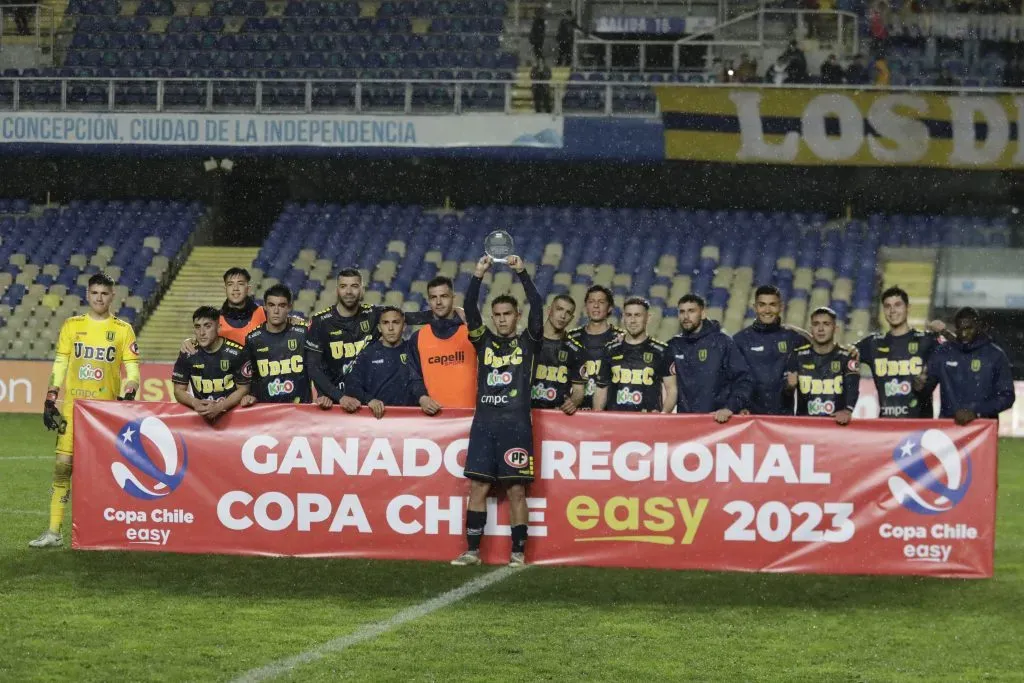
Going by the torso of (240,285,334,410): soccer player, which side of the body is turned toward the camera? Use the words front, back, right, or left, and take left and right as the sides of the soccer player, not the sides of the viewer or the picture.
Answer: front

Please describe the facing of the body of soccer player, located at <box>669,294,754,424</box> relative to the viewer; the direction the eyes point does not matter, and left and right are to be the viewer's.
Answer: facing the viewer and to the left of the viewer

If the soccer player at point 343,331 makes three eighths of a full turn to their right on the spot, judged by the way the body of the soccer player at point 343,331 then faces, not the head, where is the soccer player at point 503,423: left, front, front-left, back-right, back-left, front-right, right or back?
back

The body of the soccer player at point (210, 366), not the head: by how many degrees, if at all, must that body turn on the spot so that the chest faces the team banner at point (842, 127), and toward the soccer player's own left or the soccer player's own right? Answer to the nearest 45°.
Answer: approximately 135° to the soccer player's own left

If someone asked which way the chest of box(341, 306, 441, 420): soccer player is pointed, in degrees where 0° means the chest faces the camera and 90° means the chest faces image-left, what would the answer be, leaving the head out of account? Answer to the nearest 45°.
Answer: approximately 0°

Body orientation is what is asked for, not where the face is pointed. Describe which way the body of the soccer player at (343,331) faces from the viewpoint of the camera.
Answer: toward the camera

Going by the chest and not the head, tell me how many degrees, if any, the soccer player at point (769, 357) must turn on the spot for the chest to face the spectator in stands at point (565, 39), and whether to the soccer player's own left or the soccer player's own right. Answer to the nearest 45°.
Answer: approximately 180°

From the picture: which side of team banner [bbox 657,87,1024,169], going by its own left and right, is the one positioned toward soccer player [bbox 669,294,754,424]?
front

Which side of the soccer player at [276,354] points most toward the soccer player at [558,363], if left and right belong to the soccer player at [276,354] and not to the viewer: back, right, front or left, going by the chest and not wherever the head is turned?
left

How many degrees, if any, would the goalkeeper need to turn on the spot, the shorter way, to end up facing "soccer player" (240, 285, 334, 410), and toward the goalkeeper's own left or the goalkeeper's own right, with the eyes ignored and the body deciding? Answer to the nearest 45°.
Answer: approximately 45° to the goalkeeper's own left

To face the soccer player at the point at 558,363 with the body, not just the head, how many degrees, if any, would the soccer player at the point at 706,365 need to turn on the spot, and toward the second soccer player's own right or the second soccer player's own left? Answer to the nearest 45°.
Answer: approximately 45° to the second soccer player's own right

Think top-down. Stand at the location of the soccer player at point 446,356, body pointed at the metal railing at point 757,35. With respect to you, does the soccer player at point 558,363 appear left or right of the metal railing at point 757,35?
right

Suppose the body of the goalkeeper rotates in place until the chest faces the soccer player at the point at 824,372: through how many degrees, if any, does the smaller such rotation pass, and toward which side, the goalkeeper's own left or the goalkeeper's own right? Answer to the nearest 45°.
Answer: approximately 90° to the goalkeeper's own left

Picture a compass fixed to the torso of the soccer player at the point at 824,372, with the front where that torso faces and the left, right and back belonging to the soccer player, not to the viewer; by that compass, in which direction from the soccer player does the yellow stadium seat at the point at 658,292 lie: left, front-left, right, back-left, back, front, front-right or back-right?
back

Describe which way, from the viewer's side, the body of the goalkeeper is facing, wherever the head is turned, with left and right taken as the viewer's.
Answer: facing the viewer

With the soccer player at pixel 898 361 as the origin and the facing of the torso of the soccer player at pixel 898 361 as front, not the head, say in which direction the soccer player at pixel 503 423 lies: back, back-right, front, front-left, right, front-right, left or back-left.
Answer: front-right

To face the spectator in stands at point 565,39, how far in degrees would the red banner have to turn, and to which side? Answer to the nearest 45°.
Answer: approximately 180°
